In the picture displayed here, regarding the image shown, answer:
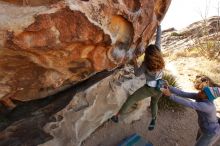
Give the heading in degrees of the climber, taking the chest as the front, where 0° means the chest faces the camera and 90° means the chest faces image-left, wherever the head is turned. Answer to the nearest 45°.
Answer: approximately 135°

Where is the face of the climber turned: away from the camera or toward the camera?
away from the camera
